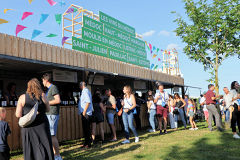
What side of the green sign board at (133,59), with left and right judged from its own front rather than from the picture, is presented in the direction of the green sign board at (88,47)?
right

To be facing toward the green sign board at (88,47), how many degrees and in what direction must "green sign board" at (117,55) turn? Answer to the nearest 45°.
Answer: approximately 90° to its right

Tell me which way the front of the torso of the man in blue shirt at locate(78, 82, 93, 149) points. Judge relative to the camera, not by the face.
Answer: to the viewer's left

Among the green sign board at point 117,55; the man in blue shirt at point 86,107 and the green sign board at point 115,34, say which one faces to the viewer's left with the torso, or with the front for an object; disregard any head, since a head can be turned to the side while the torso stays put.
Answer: the man in blue shirt

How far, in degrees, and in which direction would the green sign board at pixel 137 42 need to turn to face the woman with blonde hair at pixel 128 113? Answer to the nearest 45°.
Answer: approximately 45° to its right

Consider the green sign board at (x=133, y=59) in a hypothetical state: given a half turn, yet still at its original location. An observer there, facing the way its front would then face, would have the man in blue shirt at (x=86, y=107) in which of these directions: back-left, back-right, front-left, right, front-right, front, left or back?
back-left

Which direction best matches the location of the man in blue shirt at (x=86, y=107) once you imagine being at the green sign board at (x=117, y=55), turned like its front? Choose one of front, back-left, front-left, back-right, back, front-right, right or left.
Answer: front-right

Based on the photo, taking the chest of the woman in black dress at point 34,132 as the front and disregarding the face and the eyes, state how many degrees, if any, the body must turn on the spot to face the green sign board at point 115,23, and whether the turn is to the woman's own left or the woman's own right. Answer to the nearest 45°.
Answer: approximately 45° to the woman's own right

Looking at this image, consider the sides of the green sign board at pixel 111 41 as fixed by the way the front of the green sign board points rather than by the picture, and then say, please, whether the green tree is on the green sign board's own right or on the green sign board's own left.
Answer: on the green sign board's own left

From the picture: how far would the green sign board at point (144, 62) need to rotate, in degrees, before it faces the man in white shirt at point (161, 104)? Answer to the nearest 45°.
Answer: approximately 45° to its right
